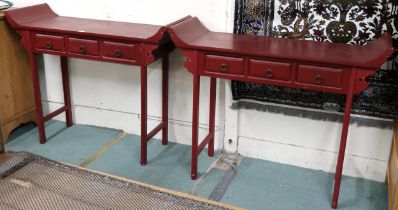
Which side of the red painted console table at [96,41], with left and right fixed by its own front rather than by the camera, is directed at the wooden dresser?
right

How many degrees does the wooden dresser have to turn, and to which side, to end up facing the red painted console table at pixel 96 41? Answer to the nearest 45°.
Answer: approximately 90° to its left

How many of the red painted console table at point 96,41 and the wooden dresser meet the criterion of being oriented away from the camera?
0

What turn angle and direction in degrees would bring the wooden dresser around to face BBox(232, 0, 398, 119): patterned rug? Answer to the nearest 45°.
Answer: approximately 90° to its left

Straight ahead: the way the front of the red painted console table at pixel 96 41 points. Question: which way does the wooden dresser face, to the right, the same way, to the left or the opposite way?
the same way

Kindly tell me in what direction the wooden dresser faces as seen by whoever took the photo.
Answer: facing the viewer and to the left of the viewer

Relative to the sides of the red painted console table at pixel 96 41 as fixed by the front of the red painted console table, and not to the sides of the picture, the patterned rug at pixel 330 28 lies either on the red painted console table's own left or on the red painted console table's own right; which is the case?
on the red painted console table's own left

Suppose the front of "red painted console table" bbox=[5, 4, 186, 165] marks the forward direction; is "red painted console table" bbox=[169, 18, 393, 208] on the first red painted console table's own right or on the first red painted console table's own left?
on the first red painted console table's own left

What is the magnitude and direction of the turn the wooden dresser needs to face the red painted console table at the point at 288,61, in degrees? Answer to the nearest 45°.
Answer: approximately 90° to its left
